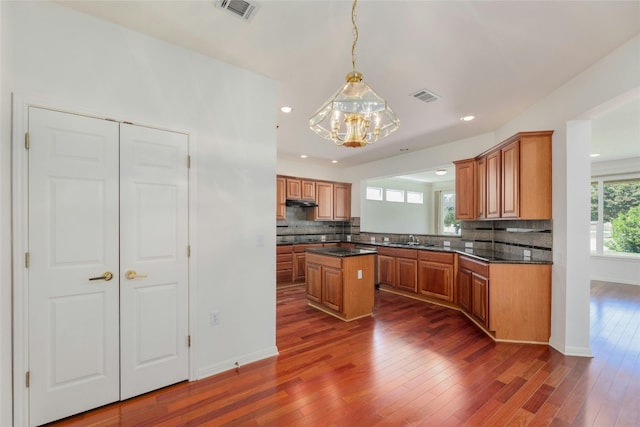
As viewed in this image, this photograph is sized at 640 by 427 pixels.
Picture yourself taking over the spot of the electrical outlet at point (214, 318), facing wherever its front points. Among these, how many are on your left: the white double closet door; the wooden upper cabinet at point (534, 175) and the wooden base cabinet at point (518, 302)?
2

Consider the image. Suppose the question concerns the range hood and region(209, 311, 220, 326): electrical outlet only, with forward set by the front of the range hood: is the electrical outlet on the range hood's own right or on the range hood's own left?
on the range hood's own right

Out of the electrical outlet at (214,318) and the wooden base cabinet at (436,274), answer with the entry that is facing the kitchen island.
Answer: the wooden base cabinet

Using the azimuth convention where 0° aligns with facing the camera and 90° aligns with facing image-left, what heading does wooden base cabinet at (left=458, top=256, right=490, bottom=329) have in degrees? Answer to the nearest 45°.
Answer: approximately 45°

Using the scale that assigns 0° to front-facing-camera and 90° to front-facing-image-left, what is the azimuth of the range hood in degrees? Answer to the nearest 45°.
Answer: approximately 315°

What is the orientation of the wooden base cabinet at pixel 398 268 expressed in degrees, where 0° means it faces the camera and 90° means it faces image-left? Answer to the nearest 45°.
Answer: approximately 45°

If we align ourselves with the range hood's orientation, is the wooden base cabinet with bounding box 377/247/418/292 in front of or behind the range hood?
in front

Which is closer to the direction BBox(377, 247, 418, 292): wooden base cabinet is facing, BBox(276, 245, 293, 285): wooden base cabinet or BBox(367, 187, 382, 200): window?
the wooden base cabinet

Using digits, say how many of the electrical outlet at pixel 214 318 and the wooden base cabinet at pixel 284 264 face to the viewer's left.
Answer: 0

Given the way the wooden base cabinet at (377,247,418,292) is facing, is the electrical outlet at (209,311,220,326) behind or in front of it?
in front

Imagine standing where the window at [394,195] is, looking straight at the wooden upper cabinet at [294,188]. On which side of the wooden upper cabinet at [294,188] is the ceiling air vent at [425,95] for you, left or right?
left

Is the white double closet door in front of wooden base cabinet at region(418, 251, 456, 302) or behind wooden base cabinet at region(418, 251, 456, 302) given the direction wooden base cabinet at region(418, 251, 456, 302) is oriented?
in front

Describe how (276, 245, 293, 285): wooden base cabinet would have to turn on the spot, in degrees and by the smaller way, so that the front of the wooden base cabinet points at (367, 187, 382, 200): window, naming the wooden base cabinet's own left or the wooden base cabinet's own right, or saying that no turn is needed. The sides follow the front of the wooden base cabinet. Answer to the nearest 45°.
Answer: approximately 90° to the wooden base cabinet's own left
